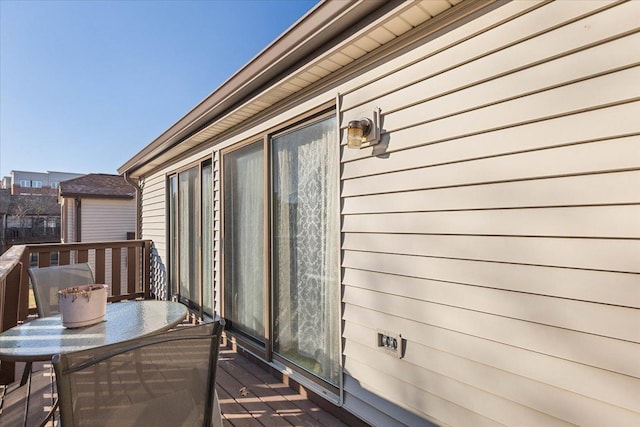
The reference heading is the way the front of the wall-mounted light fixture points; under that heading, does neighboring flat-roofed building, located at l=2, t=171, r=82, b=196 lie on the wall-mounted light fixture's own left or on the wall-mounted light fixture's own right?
on the wall-mounted light fixture's own right

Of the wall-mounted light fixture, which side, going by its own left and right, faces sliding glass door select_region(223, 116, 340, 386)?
right

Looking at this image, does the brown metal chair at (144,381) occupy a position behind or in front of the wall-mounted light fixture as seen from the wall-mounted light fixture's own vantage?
in front

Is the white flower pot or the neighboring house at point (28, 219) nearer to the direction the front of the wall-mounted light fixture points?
the white flower pot

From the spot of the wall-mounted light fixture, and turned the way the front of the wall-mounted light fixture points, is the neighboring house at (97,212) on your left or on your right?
on your right

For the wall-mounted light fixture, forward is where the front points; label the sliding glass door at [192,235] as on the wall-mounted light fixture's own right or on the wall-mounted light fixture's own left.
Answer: on the wall-mounted light fixture's own right

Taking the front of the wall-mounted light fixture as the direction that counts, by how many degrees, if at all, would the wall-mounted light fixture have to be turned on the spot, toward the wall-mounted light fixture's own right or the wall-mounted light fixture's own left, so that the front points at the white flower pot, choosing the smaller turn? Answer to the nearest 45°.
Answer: approximately 45° to the wall-mounted light fixture's own right

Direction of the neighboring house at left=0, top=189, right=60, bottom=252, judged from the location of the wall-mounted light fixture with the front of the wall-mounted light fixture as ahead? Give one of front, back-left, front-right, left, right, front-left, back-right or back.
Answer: right

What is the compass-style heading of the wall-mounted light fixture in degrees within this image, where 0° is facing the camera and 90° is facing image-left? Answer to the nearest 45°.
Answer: approximately 45°

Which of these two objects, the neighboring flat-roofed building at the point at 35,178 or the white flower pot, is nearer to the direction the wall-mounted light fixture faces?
the white flower pot

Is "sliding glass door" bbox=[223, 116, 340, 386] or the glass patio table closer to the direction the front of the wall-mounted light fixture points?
the glass patio table

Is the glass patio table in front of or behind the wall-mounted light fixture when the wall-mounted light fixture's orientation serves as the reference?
in front
